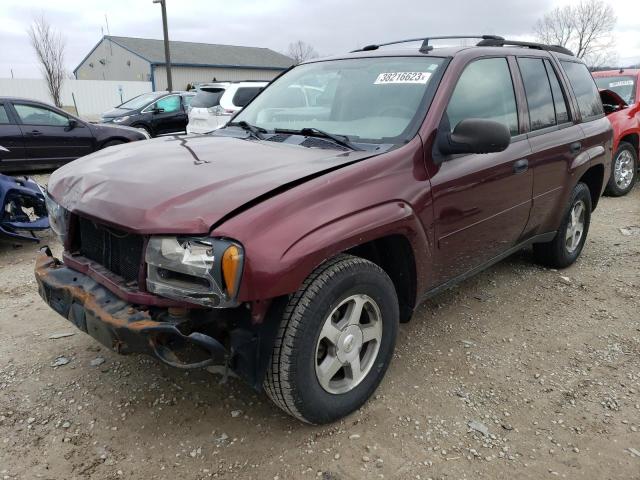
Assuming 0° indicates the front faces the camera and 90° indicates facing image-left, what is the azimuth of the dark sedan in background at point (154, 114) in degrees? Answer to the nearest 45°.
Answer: approximately 45°

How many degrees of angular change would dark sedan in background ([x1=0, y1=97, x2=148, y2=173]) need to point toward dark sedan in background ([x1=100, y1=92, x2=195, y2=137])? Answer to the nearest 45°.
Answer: approximately 45° to its left

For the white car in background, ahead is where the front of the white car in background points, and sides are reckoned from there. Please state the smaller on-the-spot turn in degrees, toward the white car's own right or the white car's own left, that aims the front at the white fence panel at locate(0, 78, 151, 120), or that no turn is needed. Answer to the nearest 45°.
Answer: approximately 45° to the white car's own left

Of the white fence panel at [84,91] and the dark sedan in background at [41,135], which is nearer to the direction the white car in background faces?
the white fence panel

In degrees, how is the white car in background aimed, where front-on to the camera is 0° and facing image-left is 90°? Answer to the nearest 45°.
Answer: approximately 225°

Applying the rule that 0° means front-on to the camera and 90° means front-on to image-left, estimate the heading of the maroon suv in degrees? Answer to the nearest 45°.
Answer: approximately 45°

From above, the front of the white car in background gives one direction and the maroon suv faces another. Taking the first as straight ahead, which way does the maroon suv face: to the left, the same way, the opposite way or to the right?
the opposite way

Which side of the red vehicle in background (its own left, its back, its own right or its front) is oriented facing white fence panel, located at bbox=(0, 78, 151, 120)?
right

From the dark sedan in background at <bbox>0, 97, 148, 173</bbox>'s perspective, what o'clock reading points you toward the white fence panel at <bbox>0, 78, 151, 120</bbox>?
The white fence panel is roughly at 9 o'clock from the dark sedan in background.

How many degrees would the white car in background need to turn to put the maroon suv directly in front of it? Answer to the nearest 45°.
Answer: approximately 135° to its right

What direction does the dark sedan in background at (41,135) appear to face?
to the viewer's right
